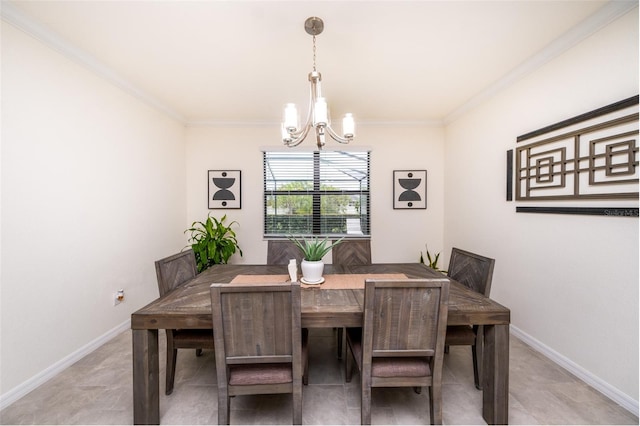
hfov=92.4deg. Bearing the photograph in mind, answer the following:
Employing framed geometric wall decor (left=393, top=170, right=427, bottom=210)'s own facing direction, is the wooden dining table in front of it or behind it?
in front

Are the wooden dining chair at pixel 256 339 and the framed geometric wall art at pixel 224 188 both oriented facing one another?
yes

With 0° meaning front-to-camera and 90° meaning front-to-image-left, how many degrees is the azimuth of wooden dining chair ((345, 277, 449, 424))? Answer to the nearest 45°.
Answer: approximately 180°

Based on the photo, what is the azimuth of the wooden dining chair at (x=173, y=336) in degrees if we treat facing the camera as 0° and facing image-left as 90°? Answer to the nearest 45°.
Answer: approximately 315°

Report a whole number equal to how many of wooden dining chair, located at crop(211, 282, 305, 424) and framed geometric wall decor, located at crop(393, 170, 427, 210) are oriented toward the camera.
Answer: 1

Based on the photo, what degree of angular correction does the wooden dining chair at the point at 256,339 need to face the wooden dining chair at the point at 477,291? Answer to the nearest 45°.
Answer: approximately 90° to its right

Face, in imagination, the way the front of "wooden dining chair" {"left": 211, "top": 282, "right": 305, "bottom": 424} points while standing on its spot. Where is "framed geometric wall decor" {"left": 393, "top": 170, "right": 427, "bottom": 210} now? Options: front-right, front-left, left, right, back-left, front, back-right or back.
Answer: front-right

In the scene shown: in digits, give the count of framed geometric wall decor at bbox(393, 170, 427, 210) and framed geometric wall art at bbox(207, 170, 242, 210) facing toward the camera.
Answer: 2

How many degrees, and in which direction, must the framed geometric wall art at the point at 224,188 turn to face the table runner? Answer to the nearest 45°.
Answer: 0° — it already faces it

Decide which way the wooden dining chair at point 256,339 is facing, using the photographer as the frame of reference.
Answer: facing away from the viewer

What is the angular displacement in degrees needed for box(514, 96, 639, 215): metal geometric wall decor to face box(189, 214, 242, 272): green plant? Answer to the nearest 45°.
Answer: approximately 45° to its right

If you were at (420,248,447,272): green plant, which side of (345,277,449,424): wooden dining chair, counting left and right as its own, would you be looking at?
front
